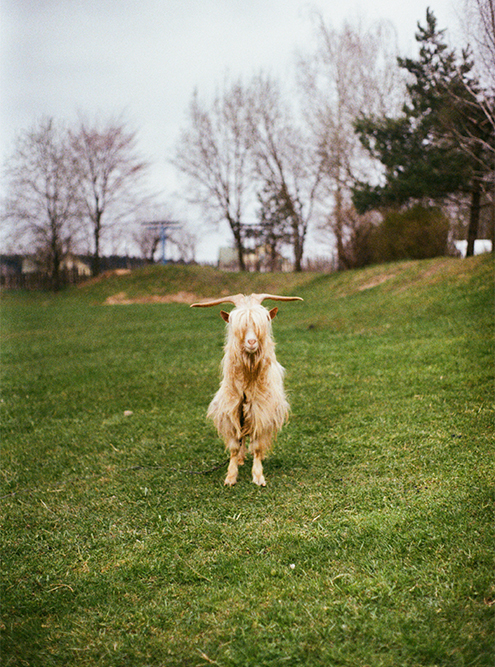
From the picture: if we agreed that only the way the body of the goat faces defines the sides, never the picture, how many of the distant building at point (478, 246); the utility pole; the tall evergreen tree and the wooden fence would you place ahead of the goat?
0

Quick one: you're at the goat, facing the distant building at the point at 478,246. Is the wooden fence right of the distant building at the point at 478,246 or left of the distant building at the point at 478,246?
left

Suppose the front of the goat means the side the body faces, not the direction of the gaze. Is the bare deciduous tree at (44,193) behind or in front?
behind

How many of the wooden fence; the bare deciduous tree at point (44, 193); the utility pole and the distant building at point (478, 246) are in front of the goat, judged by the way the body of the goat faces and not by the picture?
0

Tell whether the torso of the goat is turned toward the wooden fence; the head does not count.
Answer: no

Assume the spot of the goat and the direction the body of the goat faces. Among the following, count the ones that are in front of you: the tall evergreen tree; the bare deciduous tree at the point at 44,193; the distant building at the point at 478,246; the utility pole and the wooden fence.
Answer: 0

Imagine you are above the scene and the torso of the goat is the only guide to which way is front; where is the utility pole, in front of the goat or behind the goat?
behind

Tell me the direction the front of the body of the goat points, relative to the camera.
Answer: toward the camera

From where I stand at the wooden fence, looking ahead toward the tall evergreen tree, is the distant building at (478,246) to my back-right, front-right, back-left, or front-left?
front-left
